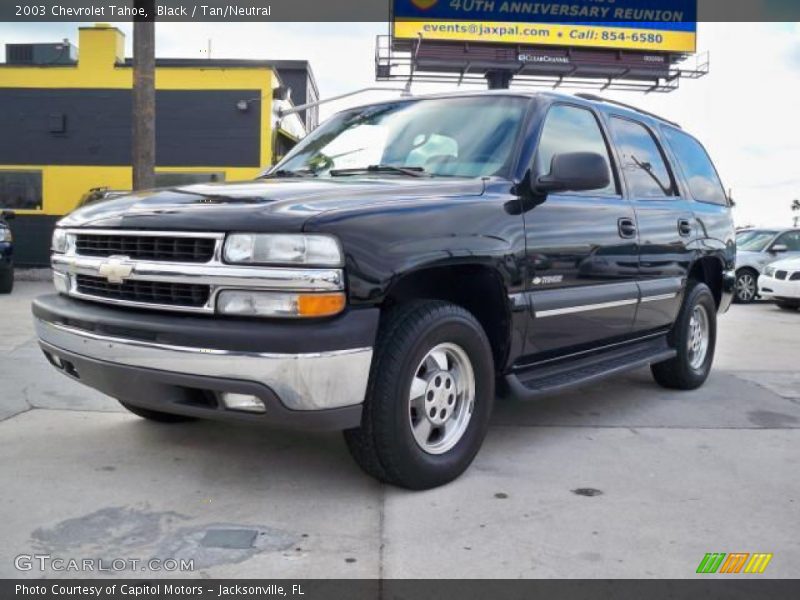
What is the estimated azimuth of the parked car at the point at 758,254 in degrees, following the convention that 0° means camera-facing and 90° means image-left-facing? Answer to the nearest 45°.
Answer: approximately 45°

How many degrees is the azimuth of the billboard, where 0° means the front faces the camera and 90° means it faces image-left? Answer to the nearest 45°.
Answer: approximately 0°

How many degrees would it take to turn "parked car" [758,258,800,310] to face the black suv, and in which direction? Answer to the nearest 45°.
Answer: approximately 45° to its left

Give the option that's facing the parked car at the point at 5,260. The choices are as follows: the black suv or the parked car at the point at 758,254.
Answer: the parked car at the point at 758,254

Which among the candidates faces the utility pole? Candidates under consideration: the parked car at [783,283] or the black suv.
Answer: the parked car

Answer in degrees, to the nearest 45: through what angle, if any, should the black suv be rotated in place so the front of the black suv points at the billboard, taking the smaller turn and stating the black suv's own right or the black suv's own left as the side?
approximately 135° to the black suv's own right
